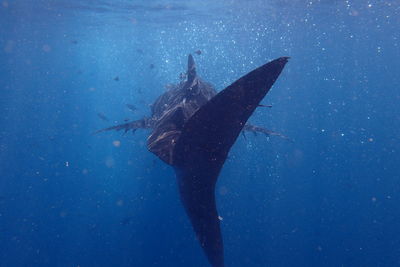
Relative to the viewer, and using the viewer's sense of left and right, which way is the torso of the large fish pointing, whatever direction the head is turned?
facing away from the viewer
